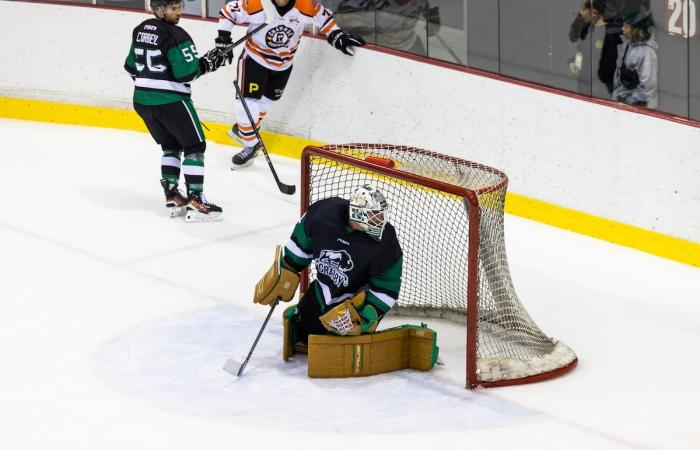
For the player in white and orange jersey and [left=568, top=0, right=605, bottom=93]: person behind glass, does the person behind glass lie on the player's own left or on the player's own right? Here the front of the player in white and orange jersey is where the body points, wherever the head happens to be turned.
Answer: on the player's own left

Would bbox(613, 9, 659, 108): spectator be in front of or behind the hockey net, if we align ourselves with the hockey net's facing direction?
behind

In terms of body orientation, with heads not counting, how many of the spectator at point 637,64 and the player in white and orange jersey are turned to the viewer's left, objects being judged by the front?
1

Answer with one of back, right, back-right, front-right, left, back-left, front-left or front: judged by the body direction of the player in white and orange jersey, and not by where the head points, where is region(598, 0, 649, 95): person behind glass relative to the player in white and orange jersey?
front-left

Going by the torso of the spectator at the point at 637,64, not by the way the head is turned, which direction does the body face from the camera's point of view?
to the viewer's left

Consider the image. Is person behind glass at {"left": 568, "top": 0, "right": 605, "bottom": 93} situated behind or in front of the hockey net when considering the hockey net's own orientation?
behind

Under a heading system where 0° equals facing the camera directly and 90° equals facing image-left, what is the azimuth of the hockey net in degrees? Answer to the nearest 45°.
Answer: approximately 45°

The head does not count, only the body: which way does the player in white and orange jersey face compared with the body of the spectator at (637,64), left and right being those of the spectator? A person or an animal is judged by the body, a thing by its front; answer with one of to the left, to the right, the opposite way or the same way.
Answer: to the left

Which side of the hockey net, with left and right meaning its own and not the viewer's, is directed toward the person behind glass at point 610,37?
back

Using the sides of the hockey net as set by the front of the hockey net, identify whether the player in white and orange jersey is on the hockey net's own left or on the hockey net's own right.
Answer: on the hockey net's own right

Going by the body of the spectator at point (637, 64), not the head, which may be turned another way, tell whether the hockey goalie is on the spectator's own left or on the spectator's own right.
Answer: on the spectator's own left

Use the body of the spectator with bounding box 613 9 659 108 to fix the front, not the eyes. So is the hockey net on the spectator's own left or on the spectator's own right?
on the spectator's own left

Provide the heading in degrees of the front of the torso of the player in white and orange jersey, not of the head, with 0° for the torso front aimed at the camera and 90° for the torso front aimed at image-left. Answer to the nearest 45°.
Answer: approximately 0°
